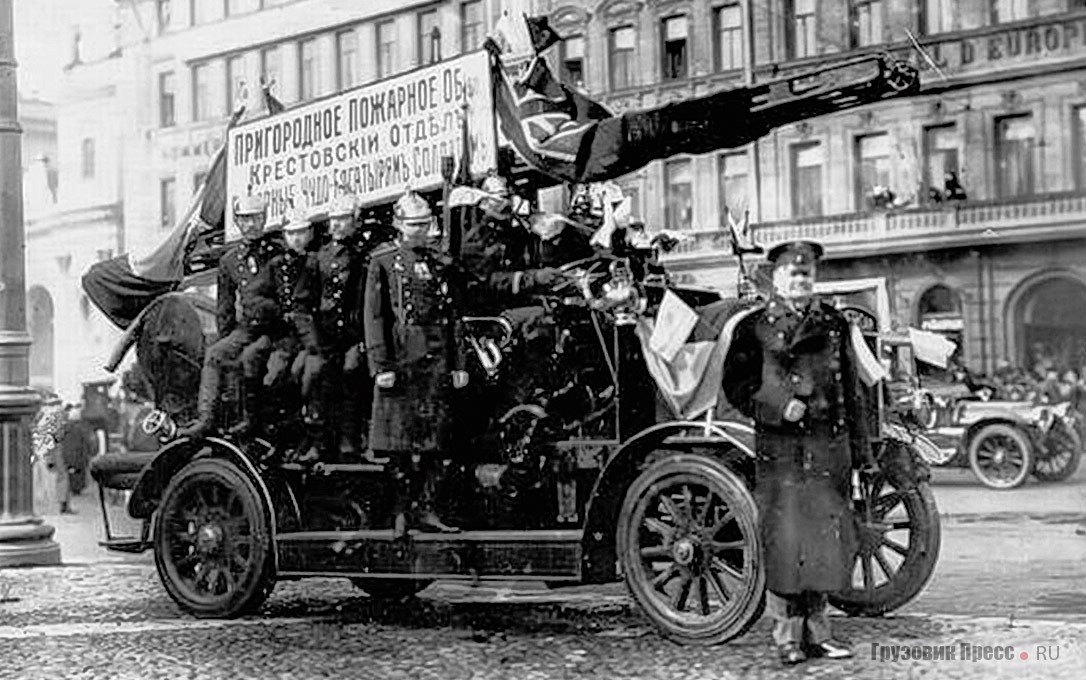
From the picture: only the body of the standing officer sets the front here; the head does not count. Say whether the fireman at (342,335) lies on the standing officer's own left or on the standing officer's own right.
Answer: on the standing officer's own right

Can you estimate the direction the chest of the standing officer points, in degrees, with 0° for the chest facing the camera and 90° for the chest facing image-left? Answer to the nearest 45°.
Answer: approximately 0°

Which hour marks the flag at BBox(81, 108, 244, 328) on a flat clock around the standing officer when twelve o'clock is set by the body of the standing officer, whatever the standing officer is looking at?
The flag is roughly at 4 o'clock from the standing officer.

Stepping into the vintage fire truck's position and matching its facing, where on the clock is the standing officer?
The standing officer is roughly at 12 o'clock from the vintage fire truck.

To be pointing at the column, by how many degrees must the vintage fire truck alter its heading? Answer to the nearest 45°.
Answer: approximately 180°

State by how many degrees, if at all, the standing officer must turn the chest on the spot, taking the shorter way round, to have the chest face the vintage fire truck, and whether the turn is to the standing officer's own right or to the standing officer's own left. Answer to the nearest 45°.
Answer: approximately 135° to the standing officer's own right

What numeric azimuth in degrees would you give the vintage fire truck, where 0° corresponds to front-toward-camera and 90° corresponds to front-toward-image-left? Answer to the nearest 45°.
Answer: approximately 315°
